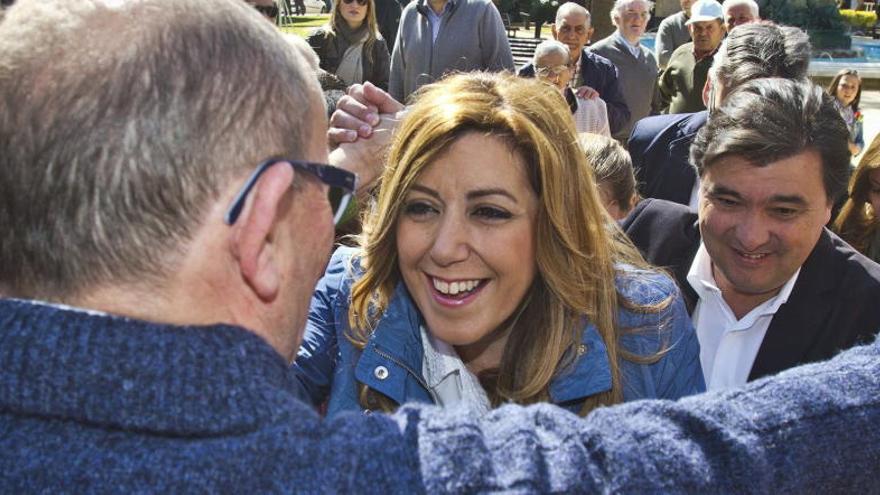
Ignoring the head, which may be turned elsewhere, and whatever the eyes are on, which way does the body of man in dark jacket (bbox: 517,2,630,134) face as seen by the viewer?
toward the camera

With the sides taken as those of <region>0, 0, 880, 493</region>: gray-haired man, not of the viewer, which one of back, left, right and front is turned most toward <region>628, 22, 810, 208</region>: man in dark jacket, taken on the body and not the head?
front

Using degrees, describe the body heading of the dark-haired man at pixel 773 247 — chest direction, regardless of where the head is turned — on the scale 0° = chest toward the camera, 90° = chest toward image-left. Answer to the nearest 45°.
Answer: approximately 45°

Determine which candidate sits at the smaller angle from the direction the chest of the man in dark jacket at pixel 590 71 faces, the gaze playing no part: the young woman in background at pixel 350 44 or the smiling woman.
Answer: the smiling woman

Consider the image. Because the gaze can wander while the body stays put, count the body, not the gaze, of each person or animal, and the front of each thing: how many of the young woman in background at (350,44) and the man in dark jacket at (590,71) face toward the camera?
2

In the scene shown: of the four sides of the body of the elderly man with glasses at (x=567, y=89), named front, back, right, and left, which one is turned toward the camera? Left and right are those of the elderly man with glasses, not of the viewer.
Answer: front

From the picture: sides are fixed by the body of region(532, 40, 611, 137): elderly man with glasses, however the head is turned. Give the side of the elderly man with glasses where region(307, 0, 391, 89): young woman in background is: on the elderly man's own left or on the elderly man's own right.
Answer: on the elderly man's own right

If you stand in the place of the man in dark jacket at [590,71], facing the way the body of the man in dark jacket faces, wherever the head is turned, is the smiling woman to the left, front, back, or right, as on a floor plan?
front

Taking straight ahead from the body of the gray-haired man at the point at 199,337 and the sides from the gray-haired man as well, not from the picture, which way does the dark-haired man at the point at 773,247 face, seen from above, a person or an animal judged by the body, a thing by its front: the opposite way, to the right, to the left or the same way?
the opposite way

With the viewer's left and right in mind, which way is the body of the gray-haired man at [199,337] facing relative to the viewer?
facing away from the viewer and to the right of the viewer

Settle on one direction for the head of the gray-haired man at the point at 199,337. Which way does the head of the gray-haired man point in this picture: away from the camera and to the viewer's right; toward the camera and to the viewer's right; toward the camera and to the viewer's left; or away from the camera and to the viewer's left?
away from the camera and to the viewer's right
